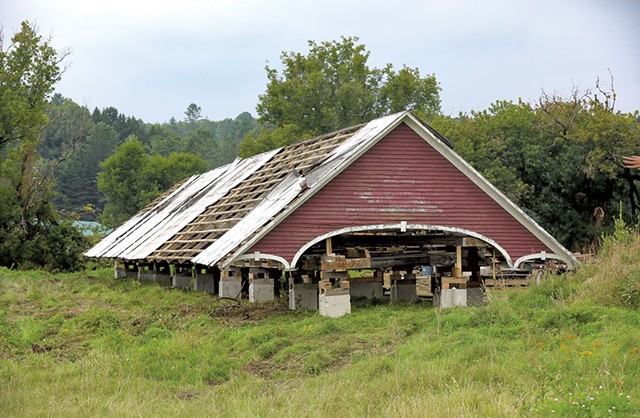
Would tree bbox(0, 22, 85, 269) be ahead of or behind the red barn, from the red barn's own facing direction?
behind

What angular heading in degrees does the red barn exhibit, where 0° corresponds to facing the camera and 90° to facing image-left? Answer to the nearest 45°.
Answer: approximately 315°
